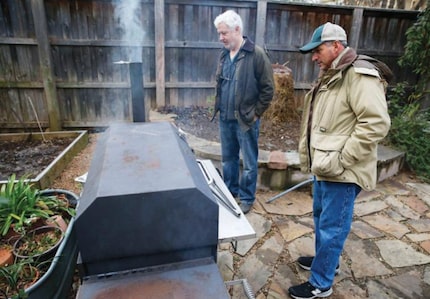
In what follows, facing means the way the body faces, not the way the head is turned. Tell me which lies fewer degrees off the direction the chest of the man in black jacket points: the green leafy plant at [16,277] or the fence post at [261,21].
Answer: the green leafy plant

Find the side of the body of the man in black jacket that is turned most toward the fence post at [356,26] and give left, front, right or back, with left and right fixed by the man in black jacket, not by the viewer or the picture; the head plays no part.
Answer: back

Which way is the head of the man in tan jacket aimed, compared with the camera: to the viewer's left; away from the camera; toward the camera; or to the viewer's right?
to the viewer's left

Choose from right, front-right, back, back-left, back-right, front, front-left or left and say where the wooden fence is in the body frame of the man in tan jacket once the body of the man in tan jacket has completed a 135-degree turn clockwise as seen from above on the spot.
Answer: left

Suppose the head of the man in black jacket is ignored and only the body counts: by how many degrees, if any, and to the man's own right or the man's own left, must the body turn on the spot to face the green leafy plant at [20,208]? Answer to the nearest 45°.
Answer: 0° — they already face it

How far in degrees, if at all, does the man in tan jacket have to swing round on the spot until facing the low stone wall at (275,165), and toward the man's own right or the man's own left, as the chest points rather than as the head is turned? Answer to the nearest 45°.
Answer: approximately 45° to the man's own right

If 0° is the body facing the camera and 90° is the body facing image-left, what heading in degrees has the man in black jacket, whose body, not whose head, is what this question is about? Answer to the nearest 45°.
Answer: approximately 45°

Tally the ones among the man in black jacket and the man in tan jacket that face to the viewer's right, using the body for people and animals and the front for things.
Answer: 0

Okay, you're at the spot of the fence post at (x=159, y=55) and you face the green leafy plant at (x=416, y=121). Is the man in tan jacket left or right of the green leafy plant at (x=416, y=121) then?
right

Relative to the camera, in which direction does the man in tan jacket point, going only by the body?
to the viewer's left

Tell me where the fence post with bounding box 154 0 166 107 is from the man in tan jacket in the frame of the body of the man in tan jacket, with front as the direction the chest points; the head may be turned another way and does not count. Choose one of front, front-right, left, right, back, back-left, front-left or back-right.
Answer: front-right

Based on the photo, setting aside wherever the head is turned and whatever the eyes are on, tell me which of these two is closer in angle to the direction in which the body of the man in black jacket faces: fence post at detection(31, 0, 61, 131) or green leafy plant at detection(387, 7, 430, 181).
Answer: the fence post

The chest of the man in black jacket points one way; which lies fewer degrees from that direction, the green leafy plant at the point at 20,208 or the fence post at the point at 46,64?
the green leafy plant
